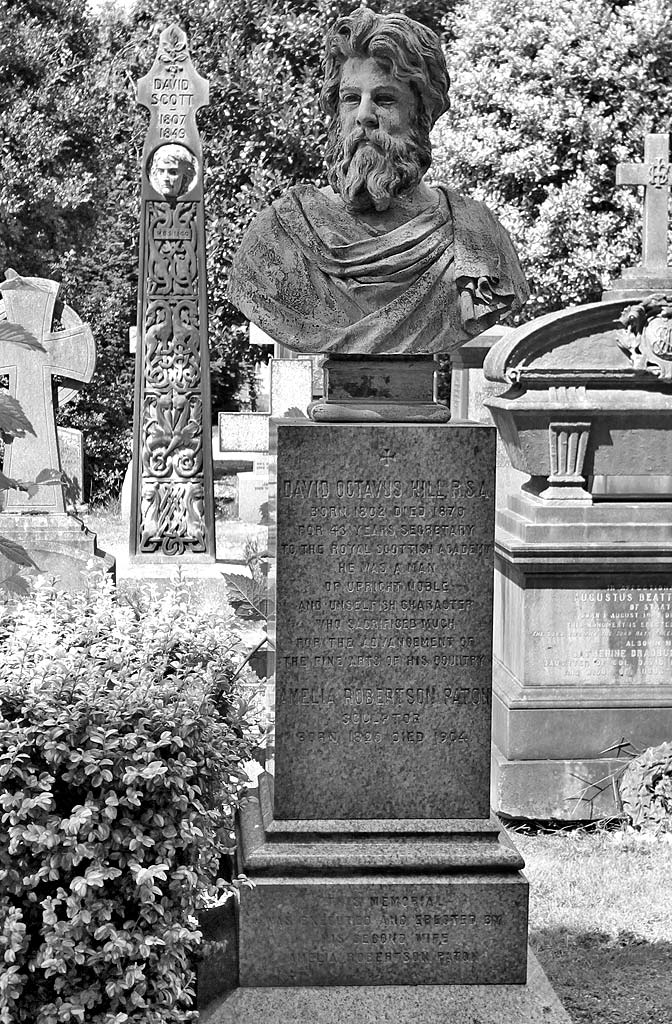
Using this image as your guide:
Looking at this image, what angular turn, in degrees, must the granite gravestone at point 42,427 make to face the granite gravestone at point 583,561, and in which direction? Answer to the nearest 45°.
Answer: approximately 45° to its left

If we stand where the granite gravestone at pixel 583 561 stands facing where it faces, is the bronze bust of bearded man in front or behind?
in front

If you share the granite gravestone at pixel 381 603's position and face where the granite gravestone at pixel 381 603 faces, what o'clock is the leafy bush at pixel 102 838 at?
The leafy bush is roughly at 2 o'clock from the granite gravestone.

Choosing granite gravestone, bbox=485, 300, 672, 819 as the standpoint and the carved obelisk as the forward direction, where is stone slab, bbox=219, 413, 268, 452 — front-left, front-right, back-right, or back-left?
front-right

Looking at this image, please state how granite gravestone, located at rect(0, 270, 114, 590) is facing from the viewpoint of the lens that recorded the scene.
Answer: facing the viewer

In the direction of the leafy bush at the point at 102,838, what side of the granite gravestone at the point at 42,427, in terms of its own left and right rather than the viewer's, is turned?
front

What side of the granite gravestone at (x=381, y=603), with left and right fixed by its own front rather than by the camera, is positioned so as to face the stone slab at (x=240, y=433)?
back

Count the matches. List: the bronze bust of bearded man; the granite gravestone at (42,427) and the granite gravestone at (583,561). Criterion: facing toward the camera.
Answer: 3

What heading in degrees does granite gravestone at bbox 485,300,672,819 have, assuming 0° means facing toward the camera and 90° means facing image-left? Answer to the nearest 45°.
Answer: approximately 0°

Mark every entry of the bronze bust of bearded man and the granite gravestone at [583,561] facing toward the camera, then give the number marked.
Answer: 2

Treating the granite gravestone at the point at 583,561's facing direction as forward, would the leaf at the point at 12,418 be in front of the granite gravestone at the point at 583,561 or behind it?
in front

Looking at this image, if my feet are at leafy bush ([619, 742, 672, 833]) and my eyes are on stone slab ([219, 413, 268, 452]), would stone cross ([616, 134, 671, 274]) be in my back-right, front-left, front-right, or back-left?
front-right

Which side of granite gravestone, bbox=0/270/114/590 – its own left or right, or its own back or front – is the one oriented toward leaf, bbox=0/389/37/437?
front

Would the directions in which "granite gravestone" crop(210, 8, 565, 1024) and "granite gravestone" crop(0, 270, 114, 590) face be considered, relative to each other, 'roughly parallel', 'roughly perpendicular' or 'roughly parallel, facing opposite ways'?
roughly parallel

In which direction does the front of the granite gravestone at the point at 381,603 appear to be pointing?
toward the camera

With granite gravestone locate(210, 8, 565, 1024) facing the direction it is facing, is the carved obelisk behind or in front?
behind

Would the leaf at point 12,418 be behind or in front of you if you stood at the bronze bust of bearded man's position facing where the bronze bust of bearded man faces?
in front

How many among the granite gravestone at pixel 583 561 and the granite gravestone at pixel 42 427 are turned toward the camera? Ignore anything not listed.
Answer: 2
